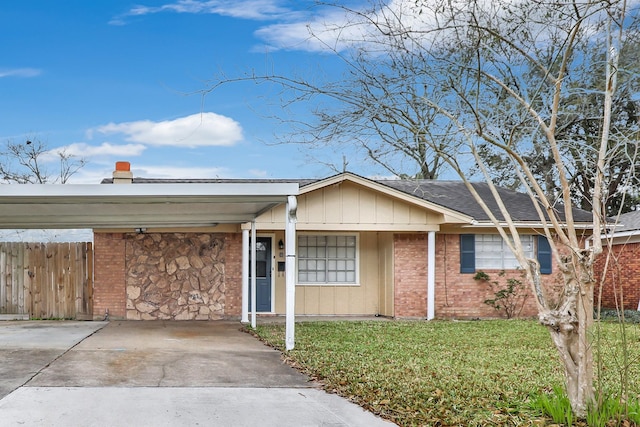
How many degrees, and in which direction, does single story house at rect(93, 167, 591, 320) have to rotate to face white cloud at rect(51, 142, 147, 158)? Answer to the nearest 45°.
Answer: approximately 135° to its right

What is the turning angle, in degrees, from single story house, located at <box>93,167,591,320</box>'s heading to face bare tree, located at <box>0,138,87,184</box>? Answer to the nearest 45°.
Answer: approximately 135° to its right

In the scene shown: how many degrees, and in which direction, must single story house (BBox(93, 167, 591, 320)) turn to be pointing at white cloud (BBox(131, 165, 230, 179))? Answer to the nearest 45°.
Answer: approximately 135° to its right

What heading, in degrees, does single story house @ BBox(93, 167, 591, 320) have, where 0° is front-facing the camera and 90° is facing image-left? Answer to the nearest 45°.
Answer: approximately 0°

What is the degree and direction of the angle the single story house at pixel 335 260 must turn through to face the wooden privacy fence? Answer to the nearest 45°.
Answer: approximately 90° to its right
